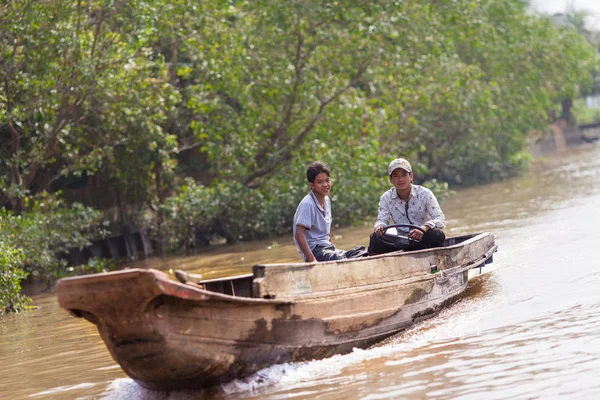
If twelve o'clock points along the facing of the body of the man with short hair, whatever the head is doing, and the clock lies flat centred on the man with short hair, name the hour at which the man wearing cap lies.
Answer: The man wearing cap is roughly at 9 o'clock from the man with short hair.

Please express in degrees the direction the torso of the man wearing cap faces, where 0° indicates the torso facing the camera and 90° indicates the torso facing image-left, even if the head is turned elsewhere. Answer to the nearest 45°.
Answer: approximately 0°

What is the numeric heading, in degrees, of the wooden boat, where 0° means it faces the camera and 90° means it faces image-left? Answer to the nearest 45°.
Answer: approximately 45°
